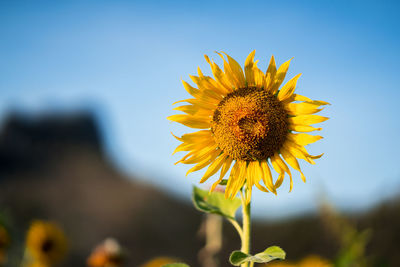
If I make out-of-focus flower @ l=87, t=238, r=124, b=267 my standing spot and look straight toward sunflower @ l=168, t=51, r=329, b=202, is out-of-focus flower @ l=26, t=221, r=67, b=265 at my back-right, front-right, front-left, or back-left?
back-right

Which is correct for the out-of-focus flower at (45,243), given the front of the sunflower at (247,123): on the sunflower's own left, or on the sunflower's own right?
on the sunflower's own right

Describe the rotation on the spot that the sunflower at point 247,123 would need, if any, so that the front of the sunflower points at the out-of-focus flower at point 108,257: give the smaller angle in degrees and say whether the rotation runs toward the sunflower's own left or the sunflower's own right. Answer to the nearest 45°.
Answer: approximately 135° to the sunflower's own right

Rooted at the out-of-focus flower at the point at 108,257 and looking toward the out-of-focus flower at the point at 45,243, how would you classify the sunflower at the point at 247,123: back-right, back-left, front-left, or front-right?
back-left
